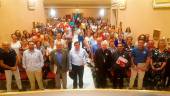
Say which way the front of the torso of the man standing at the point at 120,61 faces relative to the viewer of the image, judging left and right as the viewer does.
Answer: facing the viewer

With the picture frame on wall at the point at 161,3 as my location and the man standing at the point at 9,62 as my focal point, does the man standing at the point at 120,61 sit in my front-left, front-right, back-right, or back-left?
front-left

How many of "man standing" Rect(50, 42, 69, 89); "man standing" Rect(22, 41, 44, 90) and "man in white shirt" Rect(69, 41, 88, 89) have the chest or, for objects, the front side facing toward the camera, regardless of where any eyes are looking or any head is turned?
3

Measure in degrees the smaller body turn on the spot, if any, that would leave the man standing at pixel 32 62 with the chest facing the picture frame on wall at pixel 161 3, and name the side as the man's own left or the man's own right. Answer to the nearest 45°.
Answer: approximately 90° to the man's own left

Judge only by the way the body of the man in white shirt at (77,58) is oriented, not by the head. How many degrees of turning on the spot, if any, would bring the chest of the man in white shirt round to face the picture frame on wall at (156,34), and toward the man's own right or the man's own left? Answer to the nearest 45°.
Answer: approximately 135° to the man's own left

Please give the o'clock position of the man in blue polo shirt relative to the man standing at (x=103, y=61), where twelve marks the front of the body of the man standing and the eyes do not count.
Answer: The man in blue polo shirt is roughly at 9 o'clock from the man standing.

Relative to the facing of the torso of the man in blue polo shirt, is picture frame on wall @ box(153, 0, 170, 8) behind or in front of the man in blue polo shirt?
behind

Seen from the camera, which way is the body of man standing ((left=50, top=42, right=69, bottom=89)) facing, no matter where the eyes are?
toward the camera

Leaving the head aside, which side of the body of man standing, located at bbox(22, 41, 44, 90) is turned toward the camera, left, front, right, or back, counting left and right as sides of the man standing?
front

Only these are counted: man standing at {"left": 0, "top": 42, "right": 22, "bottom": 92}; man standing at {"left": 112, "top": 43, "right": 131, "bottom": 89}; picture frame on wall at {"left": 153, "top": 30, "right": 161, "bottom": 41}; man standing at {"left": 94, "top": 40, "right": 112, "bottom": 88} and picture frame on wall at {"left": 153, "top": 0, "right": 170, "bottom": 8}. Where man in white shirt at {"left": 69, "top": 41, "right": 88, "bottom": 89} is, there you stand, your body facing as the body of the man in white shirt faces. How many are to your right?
1

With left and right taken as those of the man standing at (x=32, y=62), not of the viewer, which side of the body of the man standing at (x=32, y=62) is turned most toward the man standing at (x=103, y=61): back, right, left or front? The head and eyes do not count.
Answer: left

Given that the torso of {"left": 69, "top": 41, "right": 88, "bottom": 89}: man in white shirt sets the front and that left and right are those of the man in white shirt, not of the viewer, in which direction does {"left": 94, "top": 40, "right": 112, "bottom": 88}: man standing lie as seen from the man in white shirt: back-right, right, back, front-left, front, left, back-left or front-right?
left

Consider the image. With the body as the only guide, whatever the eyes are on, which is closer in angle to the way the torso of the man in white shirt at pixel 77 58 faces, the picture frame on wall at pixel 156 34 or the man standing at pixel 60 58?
the man standing

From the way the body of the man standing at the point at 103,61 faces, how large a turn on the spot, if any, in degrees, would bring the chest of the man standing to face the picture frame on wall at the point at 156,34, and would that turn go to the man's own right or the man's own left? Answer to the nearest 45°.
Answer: approximately 135° to the man's own left

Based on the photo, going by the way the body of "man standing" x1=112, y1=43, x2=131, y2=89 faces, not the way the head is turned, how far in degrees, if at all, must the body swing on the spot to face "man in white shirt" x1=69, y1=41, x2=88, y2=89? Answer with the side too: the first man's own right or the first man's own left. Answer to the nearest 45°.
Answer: approximately 90° to the first man's own right
